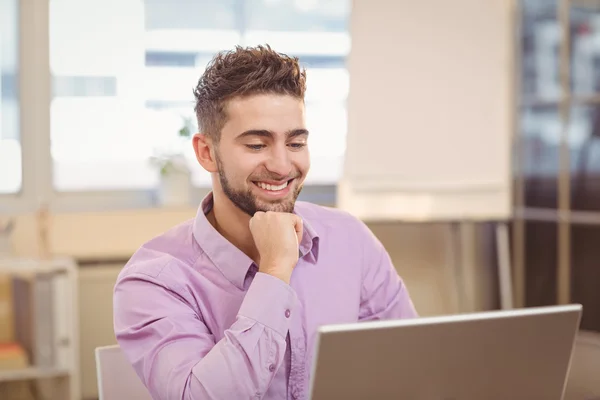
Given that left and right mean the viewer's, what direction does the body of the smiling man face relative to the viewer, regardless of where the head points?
facing the viewer and to the right of the viewer

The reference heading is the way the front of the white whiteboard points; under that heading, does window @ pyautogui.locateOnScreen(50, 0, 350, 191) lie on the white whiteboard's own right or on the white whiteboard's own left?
on the white whiteboard's own right

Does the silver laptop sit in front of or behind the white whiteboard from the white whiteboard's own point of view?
in front

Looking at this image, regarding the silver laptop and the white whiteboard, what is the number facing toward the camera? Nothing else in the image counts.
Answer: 1

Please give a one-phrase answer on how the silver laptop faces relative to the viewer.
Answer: facing away from the viewer and to the left of the viewer

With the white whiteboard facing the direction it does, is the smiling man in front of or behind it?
in front

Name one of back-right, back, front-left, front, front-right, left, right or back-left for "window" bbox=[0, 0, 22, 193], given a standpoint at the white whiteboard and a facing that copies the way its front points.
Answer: right

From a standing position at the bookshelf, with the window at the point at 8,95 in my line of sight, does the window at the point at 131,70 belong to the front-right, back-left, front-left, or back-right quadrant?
front-right

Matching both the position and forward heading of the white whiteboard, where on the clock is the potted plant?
The potted plant is roughly at 3 o'clock from the white whiteboard.

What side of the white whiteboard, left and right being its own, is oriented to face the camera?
front

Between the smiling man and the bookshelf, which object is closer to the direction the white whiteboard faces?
the smiling man

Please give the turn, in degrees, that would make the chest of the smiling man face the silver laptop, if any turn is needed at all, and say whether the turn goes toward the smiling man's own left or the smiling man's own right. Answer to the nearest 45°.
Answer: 0° — they already face it

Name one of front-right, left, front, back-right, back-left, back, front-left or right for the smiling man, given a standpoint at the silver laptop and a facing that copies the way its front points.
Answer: front

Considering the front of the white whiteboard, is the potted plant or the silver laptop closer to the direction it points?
the silver laptop

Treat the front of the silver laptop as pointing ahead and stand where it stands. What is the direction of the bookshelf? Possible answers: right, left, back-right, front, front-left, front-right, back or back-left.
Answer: front
